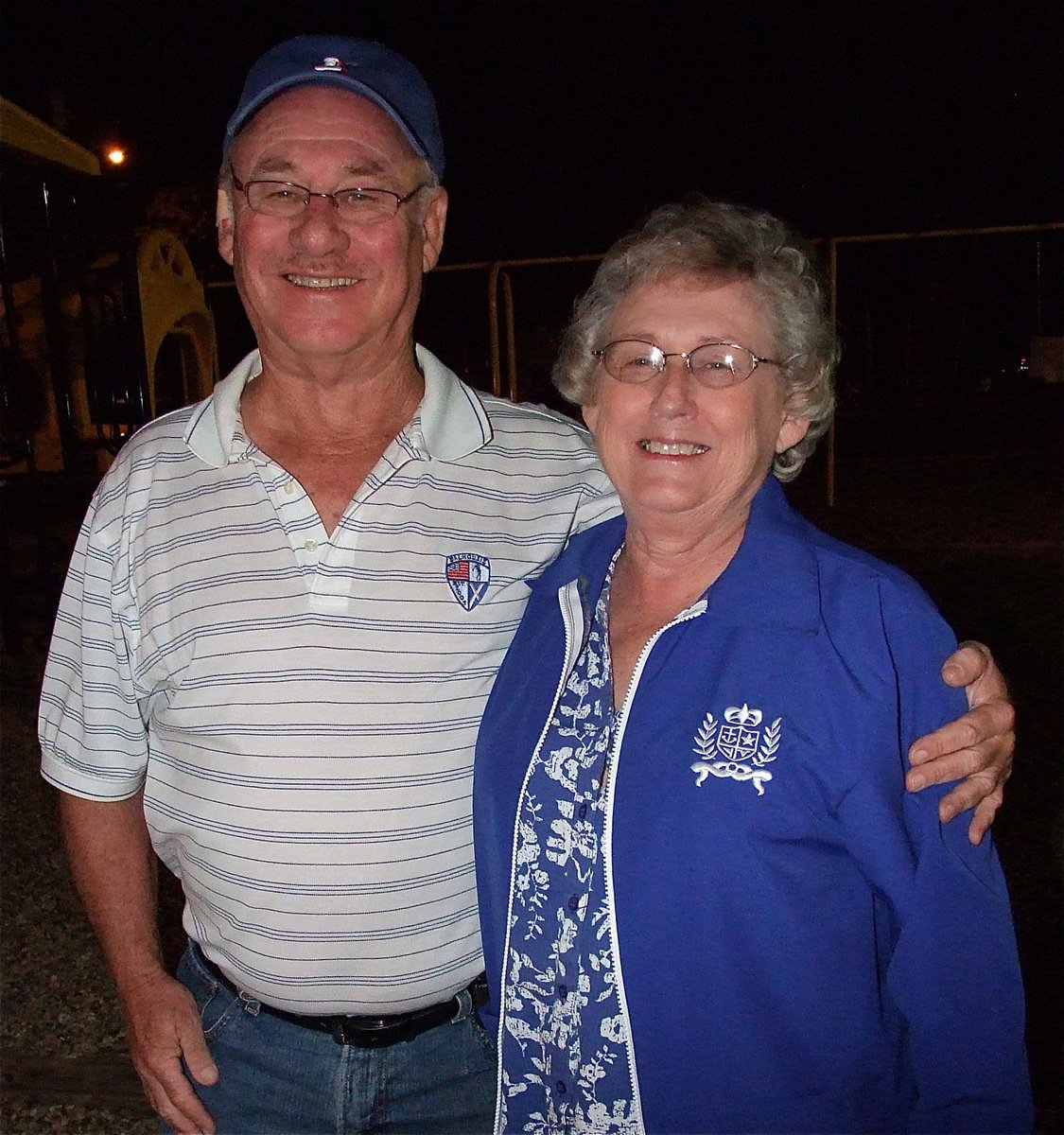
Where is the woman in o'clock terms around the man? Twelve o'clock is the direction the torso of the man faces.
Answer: The woman is roughly at 10 o'clock from the man.

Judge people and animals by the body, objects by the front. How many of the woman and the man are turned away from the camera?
0

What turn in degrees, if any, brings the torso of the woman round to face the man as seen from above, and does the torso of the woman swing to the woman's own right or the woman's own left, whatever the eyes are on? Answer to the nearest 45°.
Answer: approximately 45° to the woman's own right

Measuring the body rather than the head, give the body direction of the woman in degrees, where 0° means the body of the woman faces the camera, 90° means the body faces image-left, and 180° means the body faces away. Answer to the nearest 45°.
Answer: approximately 45°

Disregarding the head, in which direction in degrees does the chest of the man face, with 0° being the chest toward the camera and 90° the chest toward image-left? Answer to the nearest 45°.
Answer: approximately 0°
